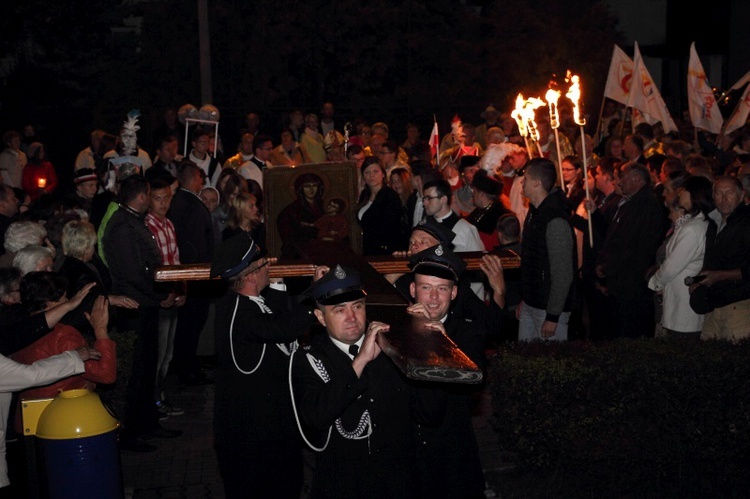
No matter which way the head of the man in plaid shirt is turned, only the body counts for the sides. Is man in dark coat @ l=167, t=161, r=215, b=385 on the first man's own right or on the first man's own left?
on the first man's own left

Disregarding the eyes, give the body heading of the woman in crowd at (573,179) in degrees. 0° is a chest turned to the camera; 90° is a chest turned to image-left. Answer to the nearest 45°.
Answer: approximately 45°

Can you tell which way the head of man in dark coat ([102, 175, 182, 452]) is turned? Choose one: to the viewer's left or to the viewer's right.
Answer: to the viewer's right

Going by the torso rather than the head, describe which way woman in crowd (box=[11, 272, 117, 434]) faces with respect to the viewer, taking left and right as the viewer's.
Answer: facing away from the viewer and to the right of the viewer

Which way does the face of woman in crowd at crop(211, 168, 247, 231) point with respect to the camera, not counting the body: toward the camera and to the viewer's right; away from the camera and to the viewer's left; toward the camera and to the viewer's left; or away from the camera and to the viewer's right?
toward the camera and to the viewer's right

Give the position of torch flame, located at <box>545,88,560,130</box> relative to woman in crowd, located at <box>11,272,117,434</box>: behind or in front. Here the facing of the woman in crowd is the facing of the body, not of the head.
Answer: in front

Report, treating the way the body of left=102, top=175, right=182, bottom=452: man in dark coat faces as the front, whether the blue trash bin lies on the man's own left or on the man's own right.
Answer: on the man's own right

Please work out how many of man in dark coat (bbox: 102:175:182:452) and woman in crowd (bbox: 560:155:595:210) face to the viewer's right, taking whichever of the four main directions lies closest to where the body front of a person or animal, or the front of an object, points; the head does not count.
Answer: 1

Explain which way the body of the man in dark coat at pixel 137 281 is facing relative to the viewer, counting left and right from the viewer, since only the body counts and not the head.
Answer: facing to the right of the viewer

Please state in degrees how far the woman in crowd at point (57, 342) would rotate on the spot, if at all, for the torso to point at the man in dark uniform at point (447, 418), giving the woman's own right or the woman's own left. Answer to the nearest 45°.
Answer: approximately 90° to the woman's own right
